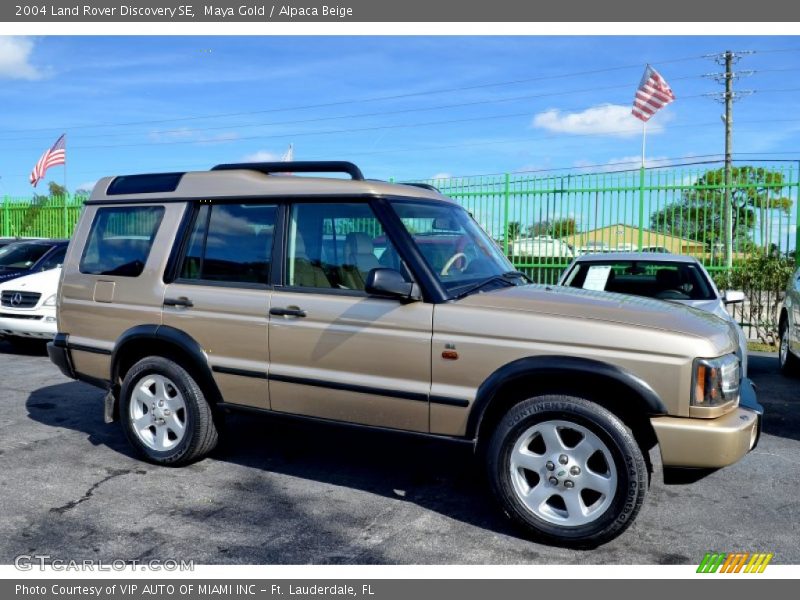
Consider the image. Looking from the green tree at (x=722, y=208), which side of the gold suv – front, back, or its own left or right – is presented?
left

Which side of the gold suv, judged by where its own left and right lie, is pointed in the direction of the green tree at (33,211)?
back

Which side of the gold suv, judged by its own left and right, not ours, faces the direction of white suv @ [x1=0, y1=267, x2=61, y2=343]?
back

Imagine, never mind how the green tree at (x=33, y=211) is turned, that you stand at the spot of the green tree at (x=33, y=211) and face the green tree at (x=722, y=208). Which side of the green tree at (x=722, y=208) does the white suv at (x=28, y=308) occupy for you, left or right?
right

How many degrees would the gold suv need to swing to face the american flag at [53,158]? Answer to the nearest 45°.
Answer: approximately 180°

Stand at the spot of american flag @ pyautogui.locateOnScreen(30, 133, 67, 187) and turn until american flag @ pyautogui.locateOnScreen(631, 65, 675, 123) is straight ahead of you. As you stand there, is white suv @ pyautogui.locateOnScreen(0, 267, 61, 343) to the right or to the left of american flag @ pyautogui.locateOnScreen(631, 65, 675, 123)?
right

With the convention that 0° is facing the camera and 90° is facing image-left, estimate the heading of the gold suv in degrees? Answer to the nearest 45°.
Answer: approximately 315°

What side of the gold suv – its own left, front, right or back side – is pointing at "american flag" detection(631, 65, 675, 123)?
left

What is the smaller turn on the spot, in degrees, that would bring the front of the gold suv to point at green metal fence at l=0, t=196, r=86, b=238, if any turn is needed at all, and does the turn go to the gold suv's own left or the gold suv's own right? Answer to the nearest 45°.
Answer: approximately 180°
